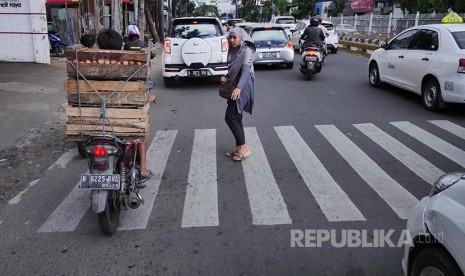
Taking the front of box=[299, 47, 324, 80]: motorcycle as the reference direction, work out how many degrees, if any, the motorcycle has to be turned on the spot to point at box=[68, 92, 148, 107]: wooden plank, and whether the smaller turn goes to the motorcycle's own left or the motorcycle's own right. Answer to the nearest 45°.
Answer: approximately 180°

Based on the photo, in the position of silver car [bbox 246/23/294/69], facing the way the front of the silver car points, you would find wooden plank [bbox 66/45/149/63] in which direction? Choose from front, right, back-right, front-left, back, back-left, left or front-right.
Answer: back

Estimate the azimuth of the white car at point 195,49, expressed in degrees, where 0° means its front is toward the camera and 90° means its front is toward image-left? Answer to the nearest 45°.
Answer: approximately 180°

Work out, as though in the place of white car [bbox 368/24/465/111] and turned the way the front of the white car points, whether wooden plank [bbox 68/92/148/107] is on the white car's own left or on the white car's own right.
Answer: on the white car's own left

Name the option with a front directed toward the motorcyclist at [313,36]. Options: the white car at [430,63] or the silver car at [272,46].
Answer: the white car

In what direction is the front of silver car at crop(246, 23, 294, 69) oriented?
away from the camera

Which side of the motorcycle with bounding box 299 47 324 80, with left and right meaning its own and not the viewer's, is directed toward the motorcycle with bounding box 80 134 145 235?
back

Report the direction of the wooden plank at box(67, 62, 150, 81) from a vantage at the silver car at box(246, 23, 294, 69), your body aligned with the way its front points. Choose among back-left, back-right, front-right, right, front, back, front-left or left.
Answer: back

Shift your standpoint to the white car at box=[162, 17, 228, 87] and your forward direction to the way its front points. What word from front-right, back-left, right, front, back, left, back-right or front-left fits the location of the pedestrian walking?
back

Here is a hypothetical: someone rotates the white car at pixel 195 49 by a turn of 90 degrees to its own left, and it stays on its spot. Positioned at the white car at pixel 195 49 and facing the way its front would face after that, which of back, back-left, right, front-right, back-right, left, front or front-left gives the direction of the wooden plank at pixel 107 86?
left

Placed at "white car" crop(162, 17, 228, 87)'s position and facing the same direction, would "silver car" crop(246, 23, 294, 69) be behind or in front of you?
in front

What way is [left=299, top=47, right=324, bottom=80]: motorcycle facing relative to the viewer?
away from the camera

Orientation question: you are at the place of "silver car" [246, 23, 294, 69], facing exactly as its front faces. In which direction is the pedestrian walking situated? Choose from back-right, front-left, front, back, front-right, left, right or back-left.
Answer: back

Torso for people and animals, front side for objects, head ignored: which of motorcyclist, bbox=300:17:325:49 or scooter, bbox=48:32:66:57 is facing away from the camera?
the motorcyclist

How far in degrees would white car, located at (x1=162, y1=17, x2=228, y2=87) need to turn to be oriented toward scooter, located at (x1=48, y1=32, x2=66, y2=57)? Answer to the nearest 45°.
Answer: approximately 45° to its left
